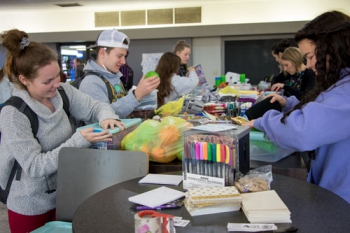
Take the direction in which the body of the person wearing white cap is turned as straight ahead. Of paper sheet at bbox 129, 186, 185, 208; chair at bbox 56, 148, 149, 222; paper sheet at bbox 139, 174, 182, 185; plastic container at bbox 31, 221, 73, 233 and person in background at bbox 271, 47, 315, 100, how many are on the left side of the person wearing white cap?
1

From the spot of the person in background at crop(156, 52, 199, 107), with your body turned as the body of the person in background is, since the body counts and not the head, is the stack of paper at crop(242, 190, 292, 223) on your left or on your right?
on your right

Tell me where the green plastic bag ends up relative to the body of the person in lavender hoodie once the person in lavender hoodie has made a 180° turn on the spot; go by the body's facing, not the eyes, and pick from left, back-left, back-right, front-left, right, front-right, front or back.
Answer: back

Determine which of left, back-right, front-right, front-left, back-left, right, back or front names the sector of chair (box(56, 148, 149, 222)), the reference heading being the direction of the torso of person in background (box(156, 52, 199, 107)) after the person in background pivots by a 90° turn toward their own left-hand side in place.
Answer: back-left

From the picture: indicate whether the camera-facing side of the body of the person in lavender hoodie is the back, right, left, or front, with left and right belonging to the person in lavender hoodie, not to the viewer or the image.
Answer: left

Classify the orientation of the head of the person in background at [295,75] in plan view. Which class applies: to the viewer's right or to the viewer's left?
to the viewer's left

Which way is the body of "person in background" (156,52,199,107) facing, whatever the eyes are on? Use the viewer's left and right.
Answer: facing away from the viewer and to the right of the viewer

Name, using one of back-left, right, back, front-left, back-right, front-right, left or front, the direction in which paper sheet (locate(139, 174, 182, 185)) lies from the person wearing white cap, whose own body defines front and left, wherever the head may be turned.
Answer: front-right

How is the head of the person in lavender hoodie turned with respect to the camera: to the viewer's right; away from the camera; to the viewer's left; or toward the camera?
to the viewer's left

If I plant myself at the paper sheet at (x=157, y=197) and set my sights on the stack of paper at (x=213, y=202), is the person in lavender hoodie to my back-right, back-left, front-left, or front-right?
front-left

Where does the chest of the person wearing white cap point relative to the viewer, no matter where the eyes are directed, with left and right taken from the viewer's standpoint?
facing the viewer and to the right of the viewer

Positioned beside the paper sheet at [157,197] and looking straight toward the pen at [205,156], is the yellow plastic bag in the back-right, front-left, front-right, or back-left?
front-left
